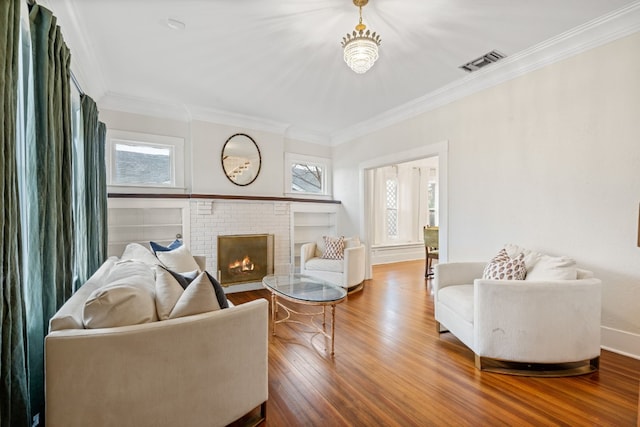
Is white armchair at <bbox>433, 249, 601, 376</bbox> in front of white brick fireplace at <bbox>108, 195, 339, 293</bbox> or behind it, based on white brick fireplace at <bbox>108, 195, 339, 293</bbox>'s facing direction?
in front

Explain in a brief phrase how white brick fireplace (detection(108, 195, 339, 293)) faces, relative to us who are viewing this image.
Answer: facing the viewer

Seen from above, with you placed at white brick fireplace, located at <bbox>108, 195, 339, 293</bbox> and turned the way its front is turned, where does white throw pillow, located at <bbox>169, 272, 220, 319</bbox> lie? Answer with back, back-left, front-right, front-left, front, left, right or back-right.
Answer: front

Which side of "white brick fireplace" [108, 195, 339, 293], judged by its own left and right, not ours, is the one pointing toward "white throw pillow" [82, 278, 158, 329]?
front

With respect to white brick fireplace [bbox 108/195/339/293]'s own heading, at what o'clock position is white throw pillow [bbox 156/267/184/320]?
The white throw pillow is roughly at 12 o'clock from the white brick fireplace.

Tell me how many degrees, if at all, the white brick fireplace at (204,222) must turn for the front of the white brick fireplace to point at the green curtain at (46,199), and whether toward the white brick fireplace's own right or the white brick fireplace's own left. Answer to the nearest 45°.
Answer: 0° — it already faces it

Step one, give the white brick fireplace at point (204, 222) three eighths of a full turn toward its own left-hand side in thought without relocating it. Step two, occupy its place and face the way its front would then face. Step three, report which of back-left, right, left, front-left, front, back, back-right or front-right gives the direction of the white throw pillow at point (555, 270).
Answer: right

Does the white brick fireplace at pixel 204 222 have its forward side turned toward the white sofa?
yes

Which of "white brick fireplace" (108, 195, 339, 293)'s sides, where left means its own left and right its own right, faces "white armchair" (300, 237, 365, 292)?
left

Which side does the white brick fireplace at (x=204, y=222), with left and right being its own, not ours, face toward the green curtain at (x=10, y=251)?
front

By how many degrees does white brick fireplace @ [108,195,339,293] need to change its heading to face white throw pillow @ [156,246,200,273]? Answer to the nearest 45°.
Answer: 0° — it already faces it

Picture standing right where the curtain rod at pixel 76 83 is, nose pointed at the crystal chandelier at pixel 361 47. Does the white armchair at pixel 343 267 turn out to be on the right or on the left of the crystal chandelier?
left

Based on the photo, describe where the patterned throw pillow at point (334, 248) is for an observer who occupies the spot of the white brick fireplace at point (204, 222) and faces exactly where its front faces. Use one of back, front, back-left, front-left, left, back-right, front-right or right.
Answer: left
